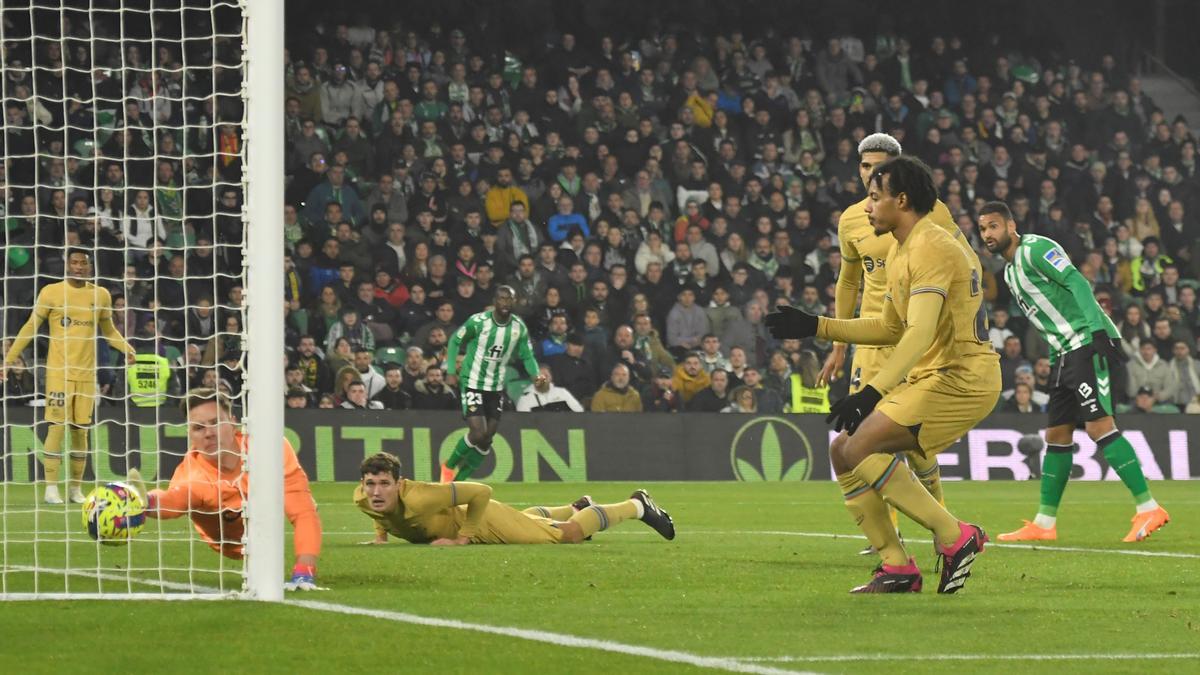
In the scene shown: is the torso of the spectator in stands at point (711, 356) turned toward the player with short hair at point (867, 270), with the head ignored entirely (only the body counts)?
yes

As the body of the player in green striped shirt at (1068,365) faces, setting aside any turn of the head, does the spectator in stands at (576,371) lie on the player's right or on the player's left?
on the player's right

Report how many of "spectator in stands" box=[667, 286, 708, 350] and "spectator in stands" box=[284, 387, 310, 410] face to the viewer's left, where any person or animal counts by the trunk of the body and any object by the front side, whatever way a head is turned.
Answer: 0

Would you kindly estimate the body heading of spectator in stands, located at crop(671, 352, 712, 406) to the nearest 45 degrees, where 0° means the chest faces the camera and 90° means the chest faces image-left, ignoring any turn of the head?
approximately 0°

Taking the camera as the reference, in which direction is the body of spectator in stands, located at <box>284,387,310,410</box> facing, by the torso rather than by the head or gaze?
toward the camera

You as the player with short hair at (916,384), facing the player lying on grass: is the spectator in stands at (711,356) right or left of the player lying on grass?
right

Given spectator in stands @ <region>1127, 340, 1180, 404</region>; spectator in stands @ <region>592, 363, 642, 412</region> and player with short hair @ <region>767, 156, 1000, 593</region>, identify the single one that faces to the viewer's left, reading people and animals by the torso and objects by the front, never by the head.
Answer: the player with short hair

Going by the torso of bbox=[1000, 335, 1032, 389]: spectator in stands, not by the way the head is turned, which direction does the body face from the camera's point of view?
toward the camera

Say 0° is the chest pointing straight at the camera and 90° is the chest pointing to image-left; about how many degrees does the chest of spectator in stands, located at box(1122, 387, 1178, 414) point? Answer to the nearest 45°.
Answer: approximately 45°

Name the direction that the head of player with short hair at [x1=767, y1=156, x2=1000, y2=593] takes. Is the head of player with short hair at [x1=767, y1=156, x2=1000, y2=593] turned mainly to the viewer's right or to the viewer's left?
to the viewer's left

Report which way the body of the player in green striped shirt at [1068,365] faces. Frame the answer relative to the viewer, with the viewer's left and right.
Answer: facing the viewer and to the left of the viewer

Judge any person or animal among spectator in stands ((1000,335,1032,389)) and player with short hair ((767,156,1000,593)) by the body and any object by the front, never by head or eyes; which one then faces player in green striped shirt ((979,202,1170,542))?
the spectator in stands

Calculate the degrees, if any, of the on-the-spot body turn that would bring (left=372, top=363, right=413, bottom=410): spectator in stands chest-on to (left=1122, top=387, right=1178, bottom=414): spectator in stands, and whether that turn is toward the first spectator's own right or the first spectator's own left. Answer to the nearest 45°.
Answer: approximately 90° to the first spectator's own left

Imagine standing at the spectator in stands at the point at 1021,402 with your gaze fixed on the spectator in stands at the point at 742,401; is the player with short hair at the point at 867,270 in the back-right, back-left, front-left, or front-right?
front-left

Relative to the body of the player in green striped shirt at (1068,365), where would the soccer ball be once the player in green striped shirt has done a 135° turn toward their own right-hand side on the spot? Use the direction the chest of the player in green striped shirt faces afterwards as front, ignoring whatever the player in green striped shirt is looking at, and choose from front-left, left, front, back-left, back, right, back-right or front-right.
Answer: back-left
